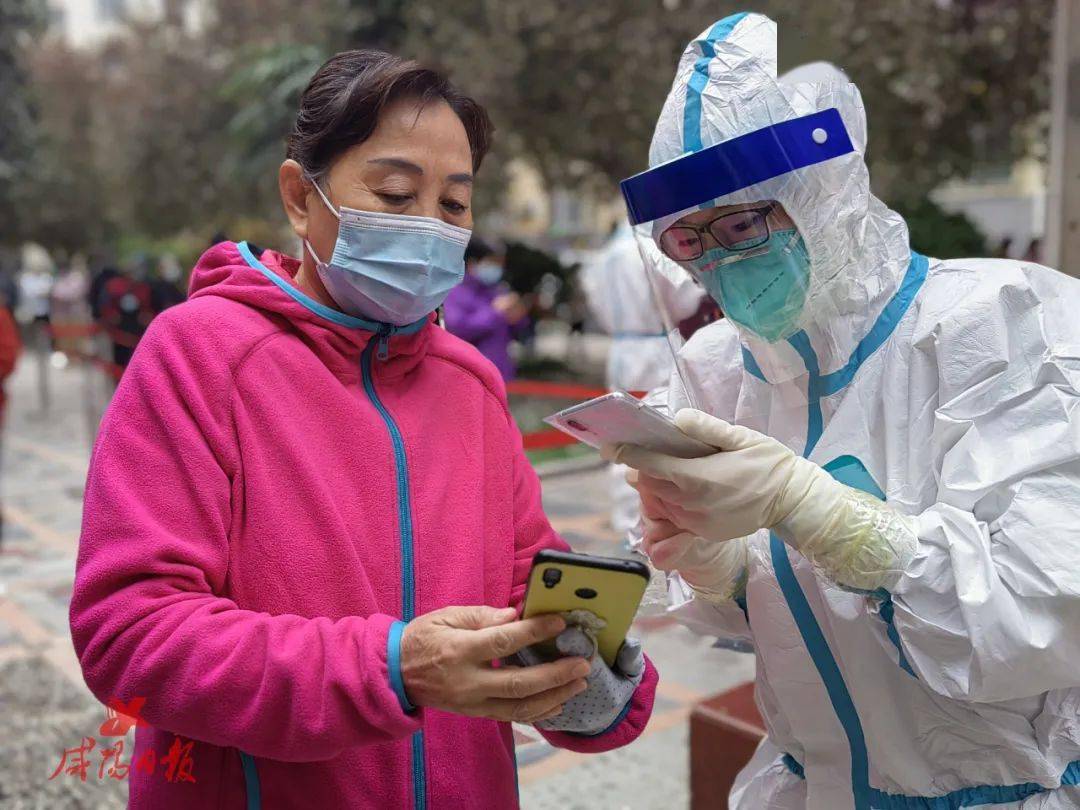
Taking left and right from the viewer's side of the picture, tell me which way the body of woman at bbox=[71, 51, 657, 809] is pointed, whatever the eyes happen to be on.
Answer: facing the viewer and to the right of the viewer

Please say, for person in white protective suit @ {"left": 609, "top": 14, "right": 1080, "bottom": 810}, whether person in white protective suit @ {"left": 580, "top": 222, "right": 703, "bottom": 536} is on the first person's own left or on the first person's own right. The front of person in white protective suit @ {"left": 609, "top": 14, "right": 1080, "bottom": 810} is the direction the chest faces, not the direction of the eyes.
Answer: on the first person's own right

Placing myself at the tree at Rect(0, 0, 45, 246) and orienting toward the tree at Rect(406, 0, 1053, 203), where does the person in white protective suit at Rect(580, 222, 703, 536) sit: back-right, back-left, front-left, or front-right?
front-right

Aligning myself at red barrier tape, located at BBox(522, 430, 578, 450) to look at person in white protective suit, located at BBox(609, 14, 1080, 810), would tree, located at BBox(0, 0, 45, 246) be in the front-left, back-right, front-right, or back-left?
back-right

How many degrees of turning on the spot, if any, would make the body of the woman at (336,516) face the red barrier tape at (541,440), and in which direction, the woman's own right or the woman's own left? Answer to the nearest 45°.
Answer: approximately 135° to the woman's own left

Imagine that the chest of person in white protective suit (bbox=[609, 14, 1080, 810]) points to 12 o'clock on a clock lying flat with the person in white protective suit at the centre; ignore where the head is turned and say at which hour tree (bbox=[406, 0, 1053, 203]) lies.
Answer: The tree is roughly at 4 o'clock from the person in white protective suit.

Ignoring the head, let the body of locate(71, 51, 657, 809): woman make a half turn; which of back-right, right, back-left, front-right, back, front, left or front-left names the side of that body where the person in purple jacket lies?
front-right

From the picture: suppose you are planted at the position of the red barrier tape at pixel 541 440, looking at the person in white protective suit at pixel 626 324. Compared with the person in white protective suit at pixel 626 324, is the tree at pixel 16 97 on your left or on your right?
left

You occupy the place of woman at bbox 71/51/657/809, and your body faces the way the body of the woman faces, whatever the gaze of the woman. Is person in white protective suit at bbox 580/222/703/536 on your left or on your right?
on your left

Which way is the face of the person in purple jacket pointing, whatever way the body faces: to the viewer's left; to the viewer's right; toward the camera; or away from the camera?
toward the camera

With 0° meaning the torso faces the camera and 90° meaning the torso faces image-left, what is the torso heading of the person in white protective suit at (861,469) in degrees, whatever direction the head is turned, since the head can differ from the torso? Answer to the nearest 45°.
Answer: approximately 45°

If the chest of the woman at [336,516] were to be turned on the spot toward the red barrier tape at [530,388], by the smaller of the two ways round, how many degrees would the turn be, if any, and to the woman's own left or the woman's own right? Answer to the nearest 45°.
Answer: approximately 135° to the woman's own left

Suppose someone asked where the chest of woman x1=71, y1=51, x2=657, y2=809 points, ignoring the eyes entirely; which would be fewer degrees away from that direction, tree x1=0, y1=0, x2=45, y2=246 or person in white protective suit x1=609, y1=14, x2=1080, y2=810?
the person in white protective suit

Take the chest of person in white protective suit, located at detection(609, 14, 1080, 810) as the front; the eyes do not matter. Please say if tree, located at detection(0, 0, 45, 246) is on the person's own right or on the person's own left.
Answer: on the person's own right

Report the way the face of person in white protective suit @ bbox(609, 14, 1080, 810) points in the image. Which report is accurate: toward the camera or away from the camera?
toward the camera

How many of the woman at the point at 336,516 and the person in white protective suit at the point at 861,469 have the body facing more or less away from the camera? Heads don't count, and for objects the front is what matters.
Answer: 0
